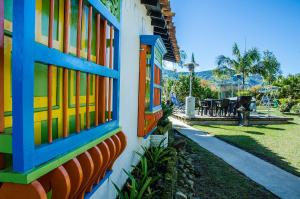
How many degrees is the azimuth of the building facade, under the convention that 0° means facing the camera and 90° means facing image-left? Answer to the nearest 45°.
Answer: approximately 315°

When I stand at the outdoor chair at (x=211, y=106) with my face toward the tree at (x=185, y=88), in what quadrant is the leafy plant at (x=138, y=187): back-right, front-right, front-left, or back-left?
back-left

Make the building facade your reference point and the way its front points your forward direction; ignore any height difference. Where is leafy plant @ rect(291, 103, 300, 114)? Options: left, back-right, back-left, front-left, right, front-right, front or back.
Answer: left

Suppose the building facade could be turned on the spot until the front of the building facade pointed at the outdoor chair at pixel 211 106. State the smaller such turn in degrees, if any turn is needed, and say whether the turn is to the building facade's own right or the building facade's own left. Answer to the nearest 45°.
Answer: approximately 90° to the building facade's own left
